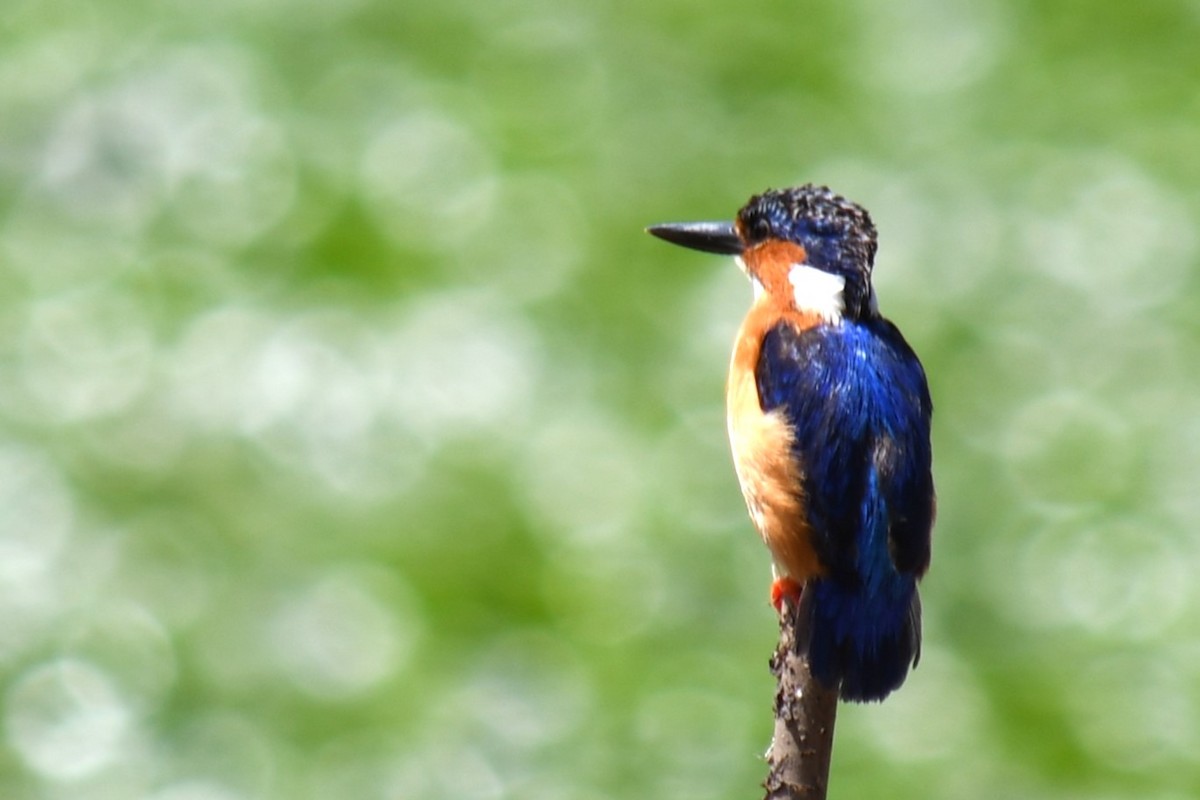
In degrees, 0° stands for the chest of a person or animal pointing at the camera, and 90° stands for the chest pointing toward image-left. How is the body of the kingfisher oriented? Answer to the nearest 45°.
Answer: approximately 135°
